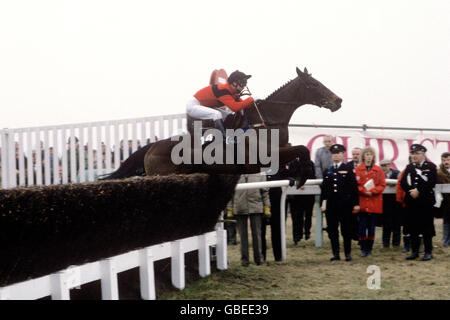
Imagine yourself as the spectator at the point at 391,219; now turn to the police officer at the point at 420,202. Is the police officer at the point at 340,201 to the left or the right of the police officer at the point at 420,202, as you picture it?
right

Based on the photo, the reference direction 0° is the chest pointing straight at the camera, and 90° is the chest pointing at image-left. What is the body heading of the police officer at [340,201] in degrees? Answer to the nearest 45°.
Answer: approximately 0°

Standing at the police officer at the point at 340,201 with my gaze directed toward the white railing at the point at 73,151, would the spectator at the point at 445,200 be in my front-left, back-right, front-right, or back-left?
back-right

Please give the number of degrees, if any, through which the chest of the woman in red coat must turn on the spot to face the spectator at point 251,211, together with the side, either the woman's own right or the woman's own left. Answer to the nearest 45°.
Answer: approximately 45° to the woman's own right

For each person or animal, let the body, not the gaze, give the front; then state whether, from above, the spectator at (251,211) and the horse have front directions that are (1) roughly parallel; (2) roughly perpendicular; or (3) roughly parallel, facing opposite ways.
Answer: roughly perpendicular

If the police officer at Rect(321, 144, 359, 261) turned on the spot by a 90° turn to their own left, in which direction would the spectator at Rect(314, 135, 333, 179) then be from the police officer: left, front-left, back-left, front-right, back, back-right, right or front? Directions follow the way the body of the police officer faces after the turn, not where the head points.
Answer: left

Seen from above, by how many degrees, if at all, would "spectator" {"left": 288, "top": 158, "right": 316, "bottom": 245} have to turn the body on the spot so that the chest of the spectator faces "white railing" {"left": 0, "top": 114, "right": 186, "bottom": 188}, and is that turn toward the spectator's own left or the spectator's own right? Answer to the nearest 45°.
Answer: approximately 45° to the spectator's own right

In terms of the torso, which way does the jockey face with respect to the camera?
to the viewer's right
